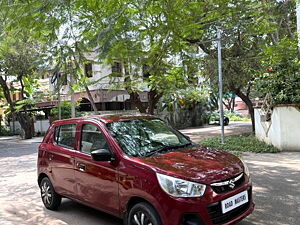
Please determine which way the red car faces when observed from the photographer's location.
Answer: facing the viewer and to the right of the viewer

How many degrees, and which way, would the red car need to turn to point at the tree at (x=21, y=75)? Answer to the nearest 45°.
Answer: approximately 180°

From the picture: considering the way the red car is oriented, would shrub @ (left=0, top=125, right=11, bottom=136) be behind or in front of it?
behind
